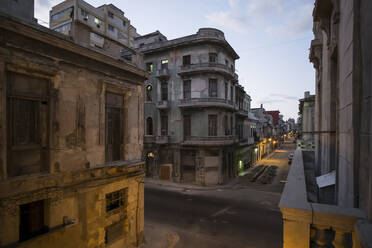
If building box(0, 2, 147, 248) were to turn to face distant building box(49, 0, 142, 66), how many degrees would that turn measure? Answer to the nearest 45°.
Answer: approximately 135° to its left

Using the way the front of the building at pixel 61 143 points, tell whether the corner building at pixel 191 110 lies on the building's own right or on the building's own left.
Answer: on the building's own left

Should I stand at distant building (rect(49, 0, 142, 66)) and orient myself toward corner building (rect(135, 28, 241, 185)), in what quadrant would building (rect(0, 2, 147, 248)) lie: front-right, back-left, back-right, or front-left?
front-right

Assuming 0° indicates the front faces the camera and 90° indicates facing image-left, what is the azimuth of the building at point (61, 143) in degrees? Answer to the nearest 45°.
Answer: approximately 315°
